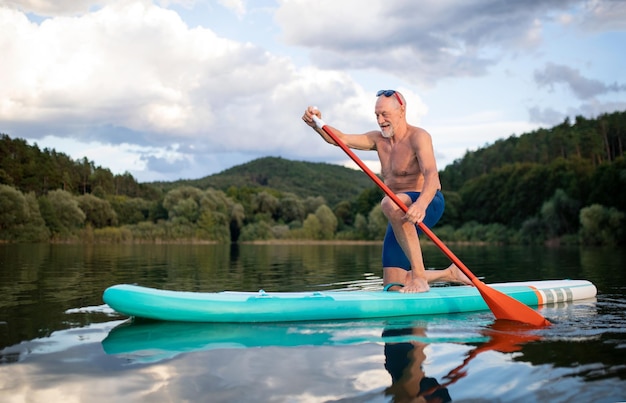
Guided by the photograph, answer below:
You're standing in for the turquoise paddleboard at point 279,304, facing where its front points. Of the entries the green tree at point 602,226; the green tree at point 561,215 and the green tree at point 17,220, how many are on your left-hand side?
0

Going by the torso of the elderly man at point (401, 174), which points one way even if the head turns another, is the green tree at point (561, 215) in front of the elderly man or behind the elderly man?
behind

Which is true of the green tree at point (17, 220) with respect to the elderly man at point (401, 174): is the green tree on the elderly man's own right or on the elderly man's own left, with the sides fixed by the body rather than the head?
on the elderly man's own right

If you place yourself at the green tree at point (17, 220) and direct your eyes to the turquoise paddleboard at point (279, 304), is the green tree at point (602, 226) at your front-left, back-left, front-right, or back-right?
front-left

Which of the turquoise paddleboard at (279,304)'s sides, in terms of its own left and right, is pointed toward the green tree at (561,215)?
right

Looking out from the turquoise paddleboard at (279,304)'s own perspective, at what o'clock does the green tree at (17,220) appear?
The green tree is roughly at 2 o'clock from the turquoise paddleboard.

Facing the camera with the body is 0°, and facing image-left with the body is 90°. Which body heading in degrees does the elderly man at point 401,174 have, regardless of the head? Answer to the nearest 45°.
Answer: approximately 45°

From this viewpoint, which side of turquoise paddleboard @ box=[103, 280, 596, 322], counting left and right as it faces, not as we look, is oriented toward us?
left

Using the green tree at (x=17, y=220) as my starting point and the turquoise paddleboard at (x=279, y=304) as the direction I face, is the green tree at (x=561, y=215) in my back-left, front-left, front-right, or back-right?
front-left

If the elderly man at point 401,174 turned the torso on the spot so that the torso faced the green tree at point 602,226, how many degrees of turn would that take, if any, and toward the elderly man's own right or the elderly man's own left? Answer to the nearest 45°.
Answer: approximately 135° to the elderly man's own right

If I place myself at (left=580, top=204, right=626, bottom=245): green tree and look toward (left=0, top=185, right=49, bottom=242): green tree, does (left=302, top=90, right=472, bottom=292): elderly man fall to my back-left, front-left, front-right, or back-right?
front-left

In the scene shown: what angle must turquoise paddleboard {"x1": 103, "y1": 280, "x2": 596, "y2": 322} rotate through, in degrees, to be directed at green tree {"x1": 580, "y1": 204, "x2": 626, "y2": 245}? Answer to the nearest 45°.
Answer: approximately 135° to its right
